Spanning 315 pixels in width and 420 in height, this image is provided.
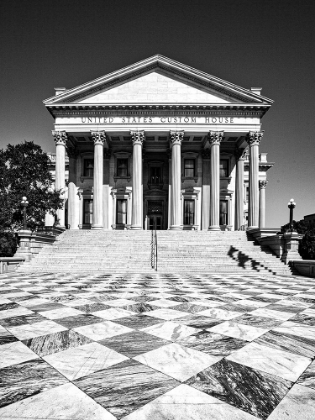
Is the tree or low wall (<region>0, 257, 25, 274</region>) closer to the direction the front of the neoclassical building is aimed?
the low wall

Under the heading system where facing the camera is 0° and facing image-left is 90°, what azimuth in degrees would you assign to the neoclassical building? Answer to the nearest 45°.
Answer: approximately 0°

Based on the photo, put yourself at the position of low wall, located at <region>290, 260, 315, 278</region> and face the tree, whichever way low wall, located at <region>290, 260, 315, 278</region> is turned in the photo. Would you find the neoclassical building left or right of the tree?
right

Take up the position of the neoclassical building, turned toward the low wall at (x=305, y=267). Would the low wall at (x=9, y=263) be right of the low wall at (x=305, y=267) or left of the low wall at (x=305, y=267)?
right
